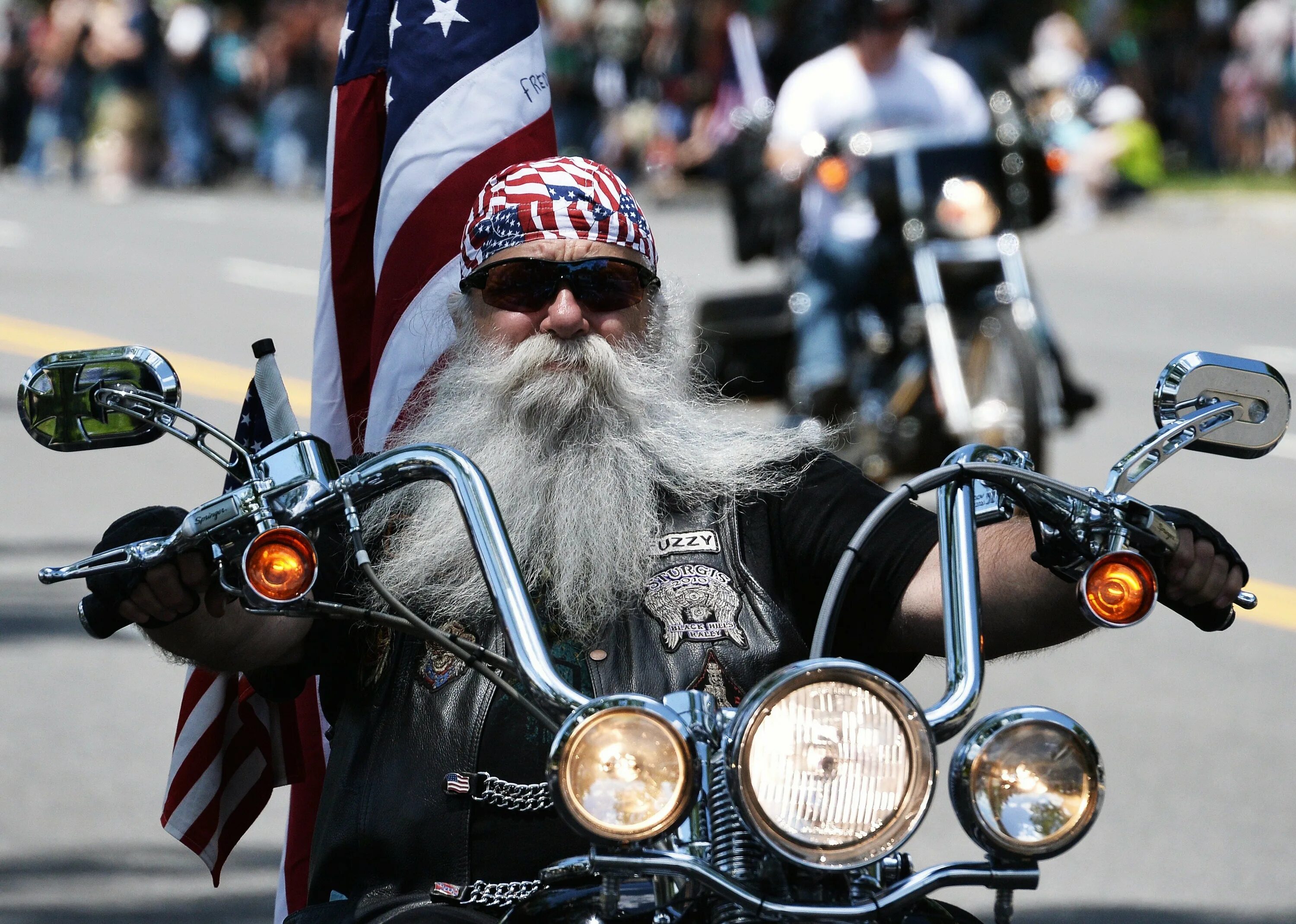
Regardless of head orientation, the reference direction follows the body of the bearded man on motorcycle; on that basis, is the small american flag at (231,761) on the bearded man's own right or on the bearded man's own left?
on the bearded man's own right

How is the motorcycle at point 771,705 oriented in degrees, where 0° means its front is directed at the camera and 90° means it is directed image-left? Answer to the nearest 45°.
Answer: approximately 0°

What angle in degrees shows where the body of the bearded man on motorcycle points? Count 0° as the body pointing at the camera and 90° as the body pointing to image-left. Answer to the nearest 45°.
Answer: approximately 0°

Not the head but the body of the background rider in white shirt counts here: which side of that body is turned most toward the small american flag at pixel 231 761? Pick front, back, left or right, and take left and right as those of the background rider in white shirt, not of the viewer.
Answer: front

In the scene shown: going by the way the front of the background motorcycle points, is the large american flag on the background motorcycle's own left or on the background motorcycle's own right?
on the background motorcycle's own right

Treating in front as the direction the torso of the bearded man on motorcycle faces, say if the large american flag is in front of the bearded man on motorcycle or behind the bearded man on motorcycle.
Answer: behind

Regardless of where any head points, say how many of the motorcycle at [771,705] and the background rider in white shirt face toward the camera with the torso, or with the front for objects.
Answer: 2

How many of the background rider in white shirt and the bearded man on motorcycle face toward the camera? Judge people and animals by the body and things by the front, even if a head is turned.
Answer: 2
